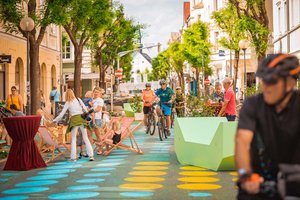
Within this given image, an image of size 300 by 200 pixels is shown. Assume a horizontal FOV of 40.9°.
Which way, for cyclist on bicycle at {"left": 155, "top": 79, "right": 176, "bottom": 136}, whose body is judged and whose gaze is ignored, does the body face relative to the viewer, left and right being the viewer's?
facing the viewer

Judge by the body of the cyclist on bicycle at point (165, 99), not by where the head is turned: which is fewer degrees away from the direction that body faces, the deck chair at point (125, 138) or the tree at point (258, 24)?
the deck chair

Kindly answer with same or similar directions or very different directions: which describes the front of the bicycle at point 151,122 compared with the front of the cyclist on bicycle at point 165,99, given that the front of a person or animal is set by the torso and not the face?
same or similar directions

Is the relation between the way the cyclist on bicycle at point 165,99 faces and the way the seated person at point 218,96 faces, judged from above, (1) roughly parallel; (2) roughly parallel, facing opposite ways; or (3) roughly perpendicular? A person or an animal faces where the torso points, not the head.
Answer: roughly parallel

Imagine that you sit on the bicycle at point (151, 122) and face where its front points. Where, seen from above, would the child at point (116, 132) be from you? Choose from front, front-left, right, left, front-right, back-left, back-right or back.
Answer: front

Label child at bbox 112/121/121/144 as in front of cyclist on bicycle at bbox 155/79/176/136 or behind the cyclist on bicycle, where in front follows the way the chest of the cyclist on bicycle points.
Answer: in front

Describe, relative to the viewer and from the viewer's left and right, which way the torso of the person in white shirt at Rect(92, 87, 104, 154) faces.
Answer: facing the viewer and to the left of the viewer

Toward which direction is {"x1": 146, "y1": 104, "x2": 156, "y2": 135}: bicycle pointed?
toward the camera

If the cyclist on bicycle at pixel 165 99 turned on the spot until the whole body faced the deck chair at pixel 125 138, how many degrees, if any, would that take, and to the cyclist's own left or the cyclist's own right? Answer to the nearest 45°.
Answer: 0° — they already face it

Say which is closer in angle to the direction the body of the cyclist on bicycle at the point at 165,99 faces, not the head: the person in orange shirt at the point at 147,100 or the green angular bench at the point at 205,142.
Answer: the green angular bench

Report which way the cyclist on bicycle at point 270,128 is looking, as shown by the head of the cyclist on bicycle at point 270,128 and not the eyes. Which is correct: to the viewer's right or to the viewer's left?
to the viewer's left

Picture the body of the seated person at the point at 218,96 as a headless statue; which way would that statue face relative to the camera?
toward the camera

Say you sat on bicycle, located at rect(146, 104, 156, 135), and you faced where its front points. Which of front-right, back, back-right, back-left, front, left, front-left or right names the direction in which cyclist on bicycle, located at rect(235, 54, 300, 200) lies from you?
front

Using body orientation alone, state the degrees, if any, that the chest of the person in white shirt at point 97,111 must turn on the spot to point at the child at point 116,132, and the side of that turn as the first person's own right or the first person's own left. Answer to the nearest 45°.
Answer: approximately 90° to the first person's own left

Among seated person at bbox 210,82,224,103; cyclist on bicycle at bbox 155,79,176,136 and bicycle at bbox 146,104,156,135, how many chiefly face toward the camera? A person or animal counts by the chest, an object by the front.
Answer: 3
